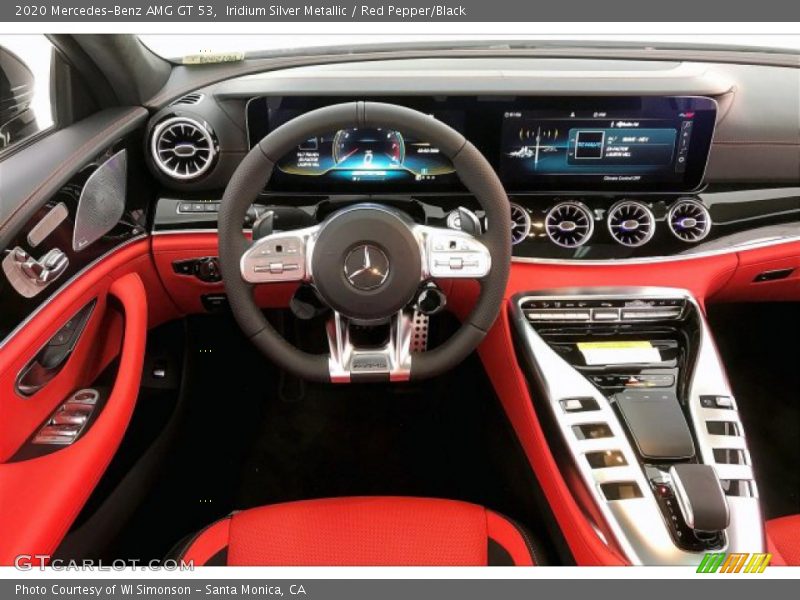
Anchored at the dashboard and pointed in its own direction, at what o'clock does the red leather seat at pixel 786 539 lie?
The red leather seat is roughly at 11 o'clock from the dashboard.

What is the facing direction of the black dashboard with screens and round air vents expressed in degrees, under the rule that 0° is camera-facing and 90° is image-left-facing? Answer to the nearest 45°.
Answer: approximately 0°
